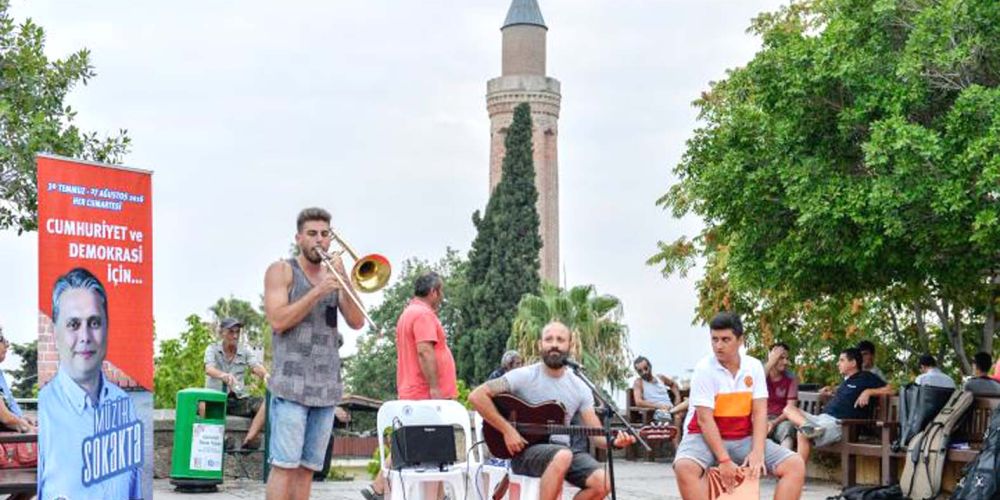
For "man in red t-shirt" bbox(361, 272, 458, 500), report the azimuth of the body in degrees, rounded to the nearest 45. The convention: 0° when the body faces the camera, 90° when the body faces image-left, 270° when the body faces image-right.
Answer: approximately 225°

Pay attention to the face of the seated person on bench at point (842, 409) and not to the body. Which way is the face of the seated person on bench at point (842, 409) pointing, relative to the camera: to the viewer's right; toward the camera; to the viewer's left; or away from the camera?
to the viewer's left

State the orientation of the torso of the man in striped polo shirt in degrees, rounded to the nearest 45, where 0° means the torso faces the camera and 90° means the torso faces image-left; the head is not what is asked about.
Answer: approximately 0°

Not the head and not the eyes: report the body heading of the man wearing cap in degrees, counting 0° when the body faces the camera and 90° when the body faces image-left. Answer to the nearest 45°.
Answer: approximately 315°

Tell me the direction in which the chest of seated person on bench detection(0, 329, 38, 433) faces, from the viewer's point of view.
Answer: to the viewer's right

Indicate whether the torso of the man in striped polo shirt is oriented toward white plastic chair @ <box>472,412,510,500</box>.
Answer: no

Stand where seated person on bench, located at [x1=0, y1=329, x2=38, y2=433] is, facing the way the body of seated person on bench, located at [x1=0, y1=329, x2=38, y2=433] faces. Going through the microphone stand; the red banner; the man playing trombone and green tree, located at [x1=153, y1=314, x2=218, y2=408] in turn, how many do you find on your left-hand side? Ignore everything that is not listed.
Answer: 1

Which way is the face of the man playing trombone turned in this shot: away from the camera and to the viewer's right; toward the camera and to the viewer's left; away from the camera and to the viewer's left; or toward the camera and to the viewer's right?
toward the camera and to the viewer's right

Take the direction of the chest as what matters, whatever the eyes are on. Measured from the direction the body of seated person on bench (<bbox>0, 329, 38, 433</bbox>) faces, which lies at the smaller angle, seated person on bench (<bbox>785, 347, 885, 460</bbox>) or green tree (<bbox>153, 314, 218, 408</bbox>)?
the seated person on bench

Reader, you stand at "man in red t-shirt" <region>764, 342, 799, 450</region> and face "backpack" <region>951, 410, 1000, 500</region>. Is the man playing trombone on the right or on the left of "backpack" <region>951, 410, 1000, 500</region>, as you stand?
right

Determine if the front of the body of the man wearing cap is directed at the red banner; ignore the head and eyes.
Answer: no

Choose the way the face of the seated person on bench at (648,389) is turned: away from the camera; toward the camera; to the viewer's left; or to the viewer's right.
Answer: toward the camera

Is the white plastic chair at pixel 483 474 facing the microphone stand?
no

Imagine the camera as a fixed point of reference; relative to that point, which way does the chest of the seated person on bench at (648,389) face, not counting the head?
toward the camera

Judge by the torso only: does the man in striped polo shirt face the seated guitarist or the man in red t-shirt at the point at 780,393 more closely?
the seated guitarist

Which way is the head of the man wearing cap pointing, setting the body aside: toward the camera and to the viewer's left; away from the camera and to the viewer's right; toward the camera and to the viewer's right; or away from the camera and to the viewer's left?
toward the camera and to the viewer's right
